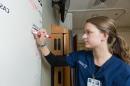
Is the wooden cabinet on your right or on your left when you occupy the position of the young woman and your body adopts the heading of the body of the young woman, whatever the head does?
on your right

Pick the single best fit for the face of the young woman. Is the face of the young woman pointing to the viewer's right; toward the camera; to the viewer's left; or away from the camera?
to the viewer's left

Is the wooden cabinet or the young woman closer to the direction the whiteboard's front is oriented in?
the young woman

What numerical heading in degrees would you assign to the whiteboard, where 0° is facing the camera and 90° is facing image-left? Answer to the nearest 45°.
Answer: approximately 315°

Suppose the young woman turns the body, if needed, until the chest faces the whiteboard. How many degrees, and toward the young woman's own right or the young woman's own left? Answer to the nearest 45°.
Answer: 0° — they already face it

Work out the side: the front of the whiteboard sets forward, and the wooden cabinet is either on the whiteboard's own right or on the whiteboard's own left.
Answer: on the whiteboard's own left
